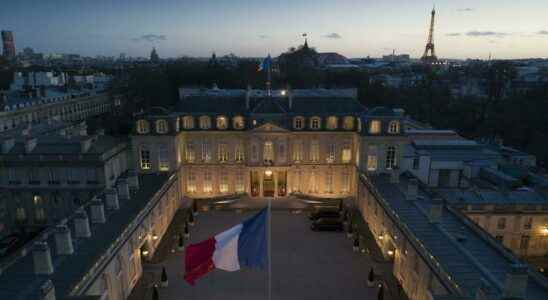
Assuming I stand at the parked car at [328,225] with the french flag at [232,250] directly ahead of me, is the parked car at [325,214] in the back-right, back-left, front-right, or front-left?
back-right

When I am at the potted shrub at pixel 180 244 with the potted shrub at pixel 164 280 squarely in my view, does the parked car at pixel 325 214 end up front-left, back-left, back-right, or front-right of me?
back-left
